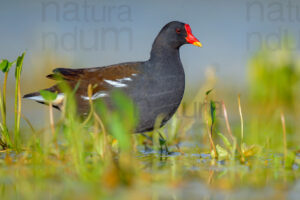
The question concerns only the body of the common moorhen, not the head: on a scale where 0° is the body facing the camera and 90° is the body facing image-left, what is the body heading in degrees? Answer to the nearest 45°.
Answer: approximately 270°
